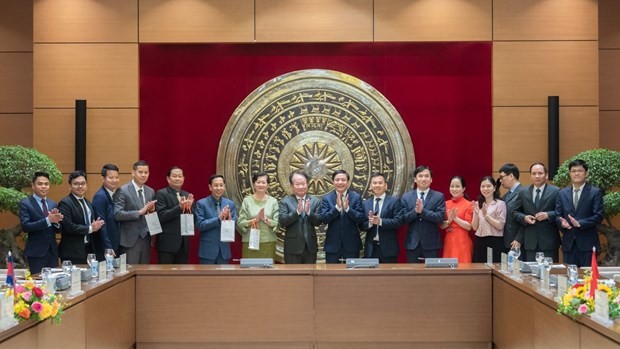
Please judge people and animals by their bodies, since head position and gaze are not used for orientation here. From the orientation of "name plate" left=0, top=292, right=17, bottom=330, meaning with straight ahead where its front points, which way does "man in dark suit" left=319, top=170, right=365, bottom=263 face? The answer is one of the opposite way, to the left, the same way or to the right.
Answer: to the right

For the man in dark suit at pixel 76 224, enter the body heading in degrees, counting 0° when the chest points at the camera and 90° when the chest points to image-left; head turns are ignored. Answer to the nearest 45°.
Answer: approximately 315°

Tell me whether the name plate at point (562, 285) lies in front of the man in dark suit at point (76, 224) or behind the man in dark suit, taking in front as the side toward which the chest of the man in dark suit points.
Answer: in front

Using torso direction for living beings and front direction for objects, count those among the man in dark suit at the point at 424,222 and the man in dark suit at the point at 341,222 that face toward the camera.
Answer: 2

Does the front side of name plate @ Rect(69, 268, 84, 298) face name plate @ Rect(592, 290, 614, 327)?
yes

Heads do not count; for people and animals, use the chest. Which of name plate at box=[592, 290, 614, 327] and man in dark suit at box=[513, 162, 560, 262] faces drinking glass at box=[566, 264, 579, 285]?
the man in dark suit

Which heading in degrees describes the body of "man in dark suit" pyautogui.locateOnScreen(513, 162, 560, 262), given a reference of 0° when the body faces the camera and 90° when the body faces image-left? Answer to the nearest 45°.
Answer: approximately 0°

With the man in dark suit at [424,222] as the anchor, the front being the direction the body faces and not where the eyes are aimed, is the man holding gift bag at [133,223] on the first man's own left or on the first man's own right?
on the first man's own right

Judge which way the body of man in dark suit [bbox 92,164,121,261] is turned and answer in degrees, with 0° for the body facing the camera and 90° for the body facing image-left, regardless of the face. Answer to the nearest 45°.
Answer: approximately 315°
